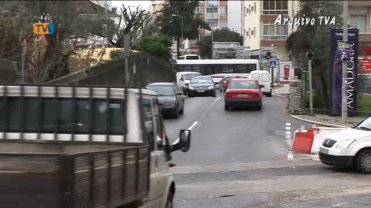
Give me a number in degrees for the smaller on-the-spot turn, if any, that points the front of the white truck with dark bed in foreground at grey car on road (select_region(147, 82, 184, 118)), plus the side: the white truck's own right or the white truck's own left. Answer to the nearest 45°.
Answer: approximately 45° to the white truck's own left

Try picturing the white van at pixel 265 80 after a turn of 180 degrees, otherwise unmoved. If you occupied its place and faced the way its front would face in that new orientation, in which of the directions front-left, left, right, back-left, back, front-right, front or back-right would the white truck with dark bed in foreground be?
front

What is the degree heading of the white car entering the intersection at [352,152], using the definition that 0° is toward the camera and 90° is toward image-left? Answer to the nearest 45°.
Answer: approximately 45°

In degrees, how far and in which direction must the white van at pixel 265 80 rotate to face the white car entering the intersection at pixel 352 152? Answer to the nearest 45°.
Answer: approximately 180°

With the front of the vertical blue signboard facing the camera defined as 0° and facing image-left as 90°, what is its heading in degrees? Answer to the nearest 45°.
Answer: approximately 0°

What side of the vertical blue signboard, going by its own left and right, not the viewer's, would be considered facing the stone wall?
right

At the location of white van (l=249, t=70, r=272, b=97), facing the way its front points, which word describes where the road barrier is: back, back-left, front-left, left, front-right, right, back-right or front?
back

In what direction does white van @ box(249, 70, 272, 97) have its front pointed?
away from the camera

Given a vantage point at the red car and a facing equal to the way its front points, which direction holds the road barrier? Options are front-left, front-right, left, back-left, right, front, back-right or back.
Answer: back

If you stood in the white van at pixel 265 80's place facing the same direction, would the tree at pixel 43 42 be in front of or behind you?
behind

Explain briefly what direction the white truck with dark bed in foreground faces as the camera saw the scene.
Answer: facing away from the viewer and to the right of the viewer

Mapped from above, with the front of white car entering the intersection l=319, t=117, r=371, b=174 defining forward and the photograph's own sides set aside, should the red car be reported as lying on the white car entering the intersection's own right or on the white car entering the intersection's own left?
on the white car entering the intersection's own right

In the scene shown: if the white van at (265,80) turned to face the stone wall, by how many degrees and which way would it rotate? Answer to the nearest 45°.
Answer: approximately 135° to its left
